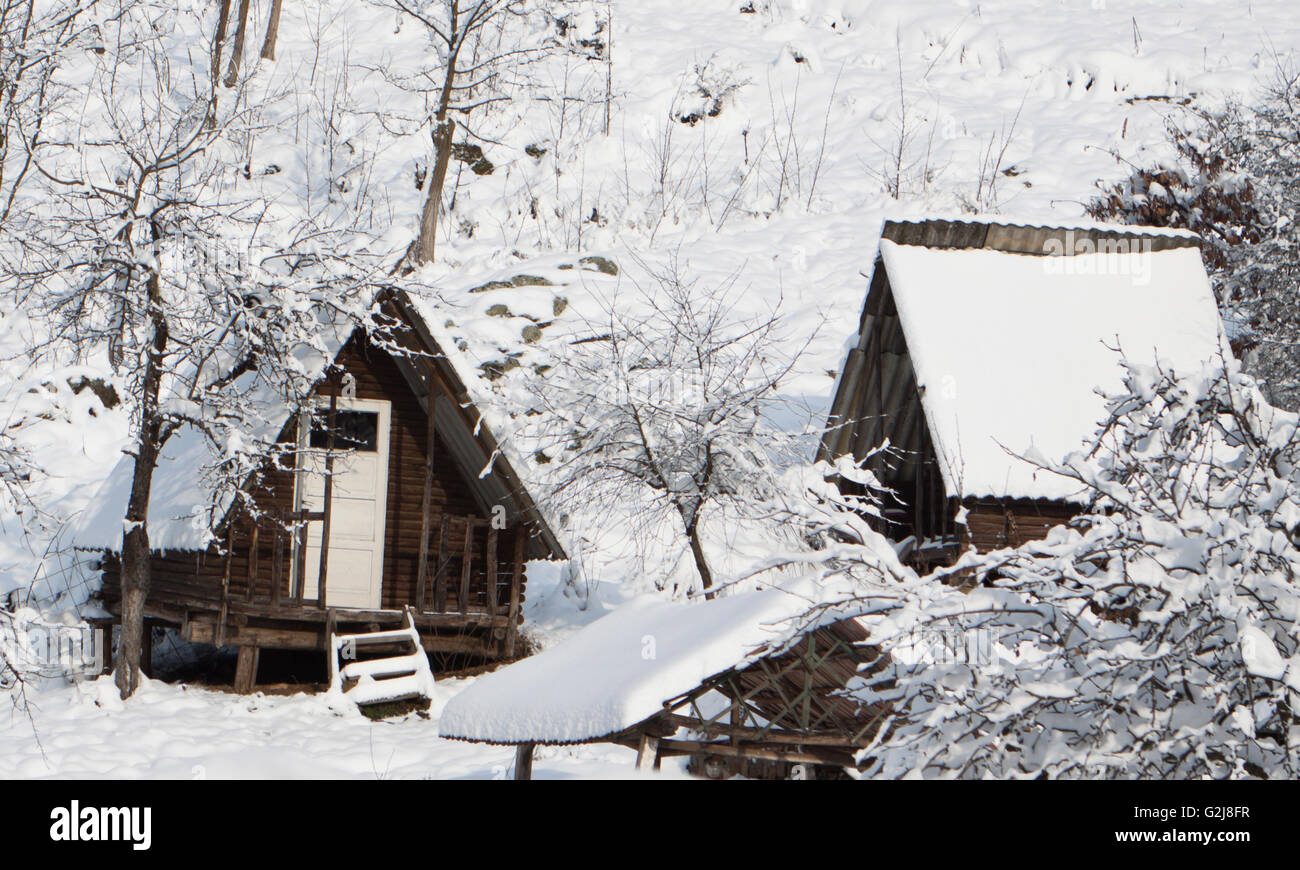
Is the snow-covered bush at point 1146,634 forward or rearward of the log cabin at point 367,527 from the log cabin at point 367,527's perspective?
forward

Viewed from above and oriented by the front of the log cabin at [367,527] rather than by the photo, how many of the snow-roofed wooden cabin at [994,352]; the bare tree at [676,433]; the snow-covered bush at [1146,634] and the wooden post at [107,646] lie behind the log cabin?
1

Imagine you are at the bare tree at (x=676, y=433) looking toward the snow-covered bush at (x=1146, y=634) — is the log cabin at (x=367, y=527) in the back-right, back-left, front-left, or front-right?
back-right

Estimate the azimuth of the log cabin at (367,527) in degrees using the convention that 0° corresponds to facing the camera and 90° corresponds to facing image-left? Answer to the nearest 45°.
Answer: approximately 315°

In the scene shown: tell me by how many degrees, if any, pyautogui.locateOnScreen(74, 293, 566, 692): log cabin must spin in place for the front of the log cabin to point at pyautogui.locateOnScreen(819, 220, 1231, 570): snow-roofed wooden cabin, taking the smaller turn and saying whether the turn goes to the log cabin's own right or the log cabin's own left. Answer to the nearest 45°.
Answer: approximately 45° to the log cabin's own left

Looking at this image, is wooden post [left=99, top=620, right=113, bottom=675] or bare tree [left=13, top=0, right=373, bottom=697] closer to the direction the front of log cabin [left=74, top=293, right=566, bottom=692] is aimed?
the bare tree

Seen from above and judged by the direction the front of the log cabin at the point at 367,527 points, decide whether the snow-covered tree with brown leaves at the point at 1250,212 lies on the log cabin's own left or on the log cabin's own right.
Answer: on the log cabin's own left

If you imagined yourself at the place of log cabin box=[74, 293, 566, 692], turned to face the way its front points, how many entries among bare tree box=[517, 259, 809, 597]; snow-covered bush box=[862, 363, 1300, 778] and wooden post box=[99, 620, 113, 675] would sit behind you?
1
